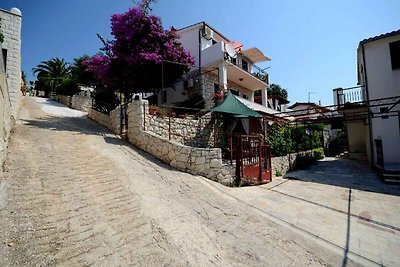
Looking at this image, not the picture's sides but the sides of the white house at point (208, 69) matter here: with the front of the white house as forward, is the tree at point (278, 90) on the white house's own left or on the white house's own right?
on the white house's own left

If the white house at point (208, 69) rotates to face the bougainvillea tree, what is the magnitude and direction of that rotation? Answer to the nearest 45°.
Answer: approximately 90° to its right
